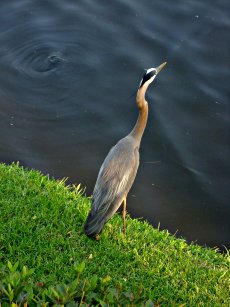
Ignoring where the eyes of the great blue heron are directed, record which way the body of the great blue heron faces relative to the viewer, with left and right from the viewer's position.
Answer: facing away from the viewer and to the right of the viewer
